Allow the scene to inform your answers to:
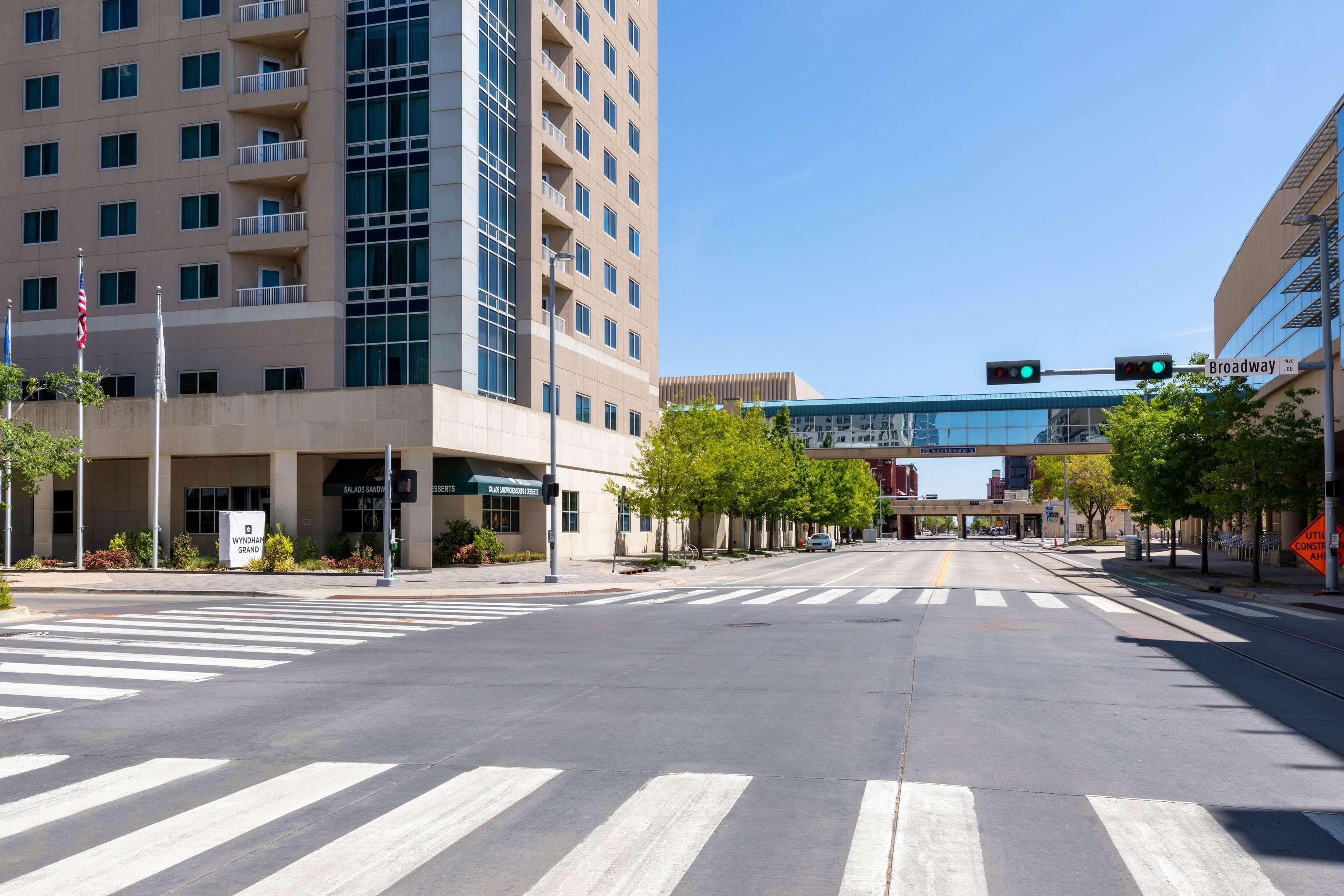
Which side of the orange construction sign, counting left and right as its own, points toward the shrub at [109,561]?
right

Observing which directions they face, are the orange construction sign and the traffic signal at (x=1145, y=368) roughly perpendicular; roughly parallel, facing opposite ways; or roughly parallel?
roughly parallel

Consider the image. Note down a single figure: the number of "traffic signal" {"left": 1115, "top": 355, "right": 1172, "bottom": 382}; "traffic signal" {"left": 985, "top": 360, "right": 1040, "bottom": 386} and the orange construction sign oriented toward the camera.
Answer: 3

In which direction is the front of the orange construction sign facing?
toward the camera

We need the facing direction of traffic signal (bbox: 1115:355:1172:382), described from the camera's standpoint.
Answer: facing the viewer

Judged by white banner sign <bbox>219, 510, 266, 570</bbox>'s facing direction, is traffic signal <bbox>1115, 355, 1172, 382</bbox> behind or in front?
in front

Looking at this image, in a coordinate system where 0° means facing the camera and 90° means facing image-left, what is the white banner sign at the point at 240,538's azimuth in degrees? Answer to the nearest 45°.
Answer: approximately 315°

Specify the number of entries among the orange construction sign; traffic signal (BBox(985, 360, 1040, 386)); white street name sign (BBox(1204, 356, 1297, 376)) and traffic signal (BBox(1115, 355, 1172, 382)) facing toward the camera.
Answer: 4

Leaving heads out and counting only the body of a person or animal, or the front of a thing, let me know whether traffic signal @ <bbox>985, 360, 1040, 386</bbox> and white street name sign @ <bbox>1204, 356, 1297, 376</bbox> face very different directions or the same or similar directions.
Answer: same or similar directions

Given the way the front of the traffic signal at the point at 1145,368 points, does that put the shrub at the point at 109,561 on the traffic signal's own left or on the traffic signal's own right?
on the traffic signal's own right
